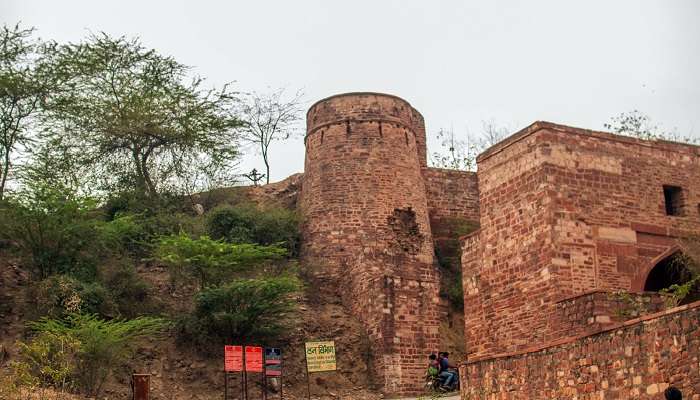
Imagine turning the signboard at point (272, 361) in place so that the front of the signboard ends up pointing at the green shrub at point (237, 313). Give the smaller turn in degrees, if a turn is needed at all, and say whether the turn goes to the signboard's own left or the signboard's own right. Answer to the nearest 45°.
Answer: approximately 180°

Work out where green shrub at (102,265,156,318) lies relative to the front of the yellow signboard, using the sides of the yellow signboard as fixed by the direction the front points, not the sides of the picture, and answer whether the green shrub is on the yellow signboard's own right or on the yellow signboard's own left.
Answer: on the yellow signboard's own right

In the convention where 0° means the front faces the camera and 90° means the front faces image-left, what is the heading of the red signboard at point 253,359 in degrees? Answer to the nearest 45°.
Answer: approximately 0°

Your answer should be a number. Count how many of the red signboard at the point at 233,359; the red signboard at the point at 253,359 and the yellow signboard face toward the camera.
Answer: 3

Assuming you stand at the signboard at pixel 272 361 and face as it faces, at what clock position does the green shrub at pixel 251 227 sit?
The green shrub is roughly at 6 o'clock from the signboard.

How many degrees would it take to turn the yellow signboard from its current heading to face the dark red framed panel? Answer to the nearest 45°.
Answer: approximately 45° to its right

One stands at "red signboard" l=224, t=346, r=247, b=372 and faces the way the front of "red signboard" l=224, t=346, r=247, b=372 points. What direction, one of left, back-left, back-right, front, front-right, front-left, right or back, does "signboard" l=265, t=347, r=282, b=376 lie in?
left

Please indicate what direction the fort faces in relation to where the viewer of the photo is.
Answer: facing the viewer and to the right of the viewer

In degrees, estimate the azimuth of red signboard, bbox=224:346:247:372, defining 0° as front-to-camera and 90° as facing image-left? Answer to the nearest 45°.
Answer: approximately 0°
